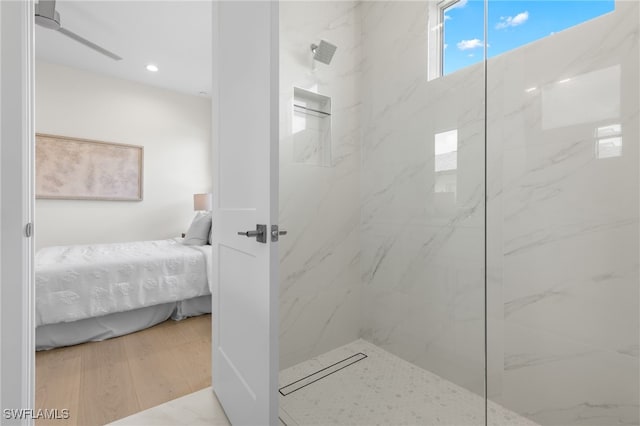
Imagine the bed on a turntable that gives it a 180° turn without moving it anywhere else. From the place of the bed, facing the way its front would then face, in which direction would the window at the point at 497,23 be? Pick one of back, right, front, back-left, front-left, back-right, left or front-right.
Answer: front-right

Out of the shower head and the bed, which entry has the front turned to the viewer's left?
the bed

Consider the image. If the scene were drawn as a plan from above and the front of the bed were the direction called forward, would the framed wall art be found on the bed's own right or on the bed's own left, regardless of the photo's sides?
on the bed's own right

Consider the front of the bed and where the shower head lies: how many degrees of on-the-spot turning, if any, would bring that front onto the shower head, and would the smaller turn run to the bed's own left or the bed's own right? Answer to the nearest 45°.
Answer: approximately 135° to the bed's own left

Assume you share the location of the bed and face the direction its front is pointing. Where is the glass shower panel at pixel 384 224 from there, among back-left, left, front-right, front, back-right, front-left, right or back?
back-left

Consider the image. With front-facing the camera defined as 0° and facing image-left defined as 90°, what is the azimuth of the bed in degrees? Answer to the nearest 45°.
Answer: approximately 90°

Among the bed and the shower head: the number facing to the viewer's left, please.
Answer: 1

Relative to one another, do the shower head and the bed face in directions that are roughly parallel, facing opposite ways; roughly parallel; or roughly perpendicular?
roughly perpendicular

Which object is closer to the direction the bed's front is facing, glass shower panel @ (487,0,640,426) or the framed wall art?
the framed wall art
